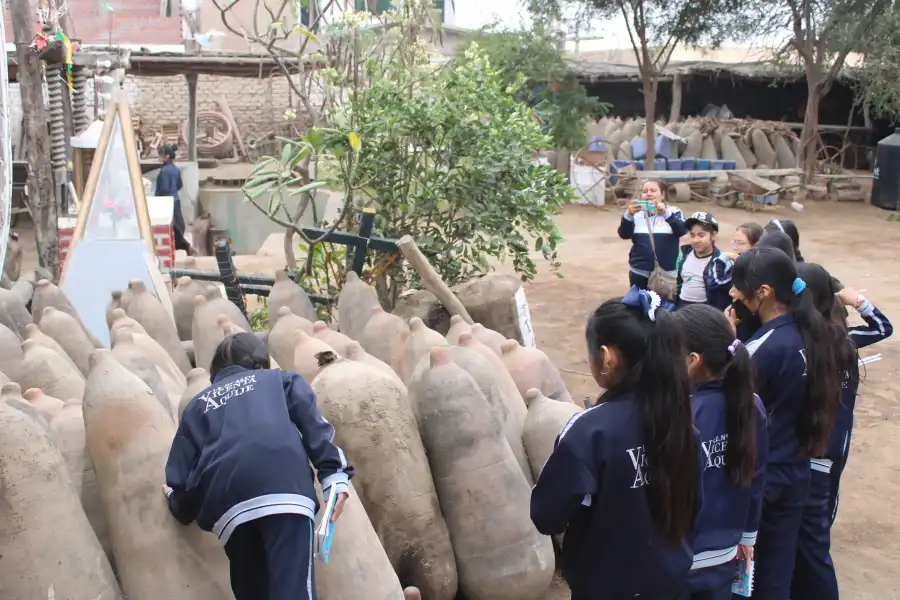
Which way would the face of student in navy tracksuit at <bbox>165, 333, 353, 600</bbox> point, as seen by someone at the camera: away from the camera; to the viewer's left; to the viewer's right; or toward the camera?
away from the camera

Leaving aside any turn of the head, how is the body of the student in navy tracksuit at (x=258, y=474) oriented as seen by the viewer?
away from the camera

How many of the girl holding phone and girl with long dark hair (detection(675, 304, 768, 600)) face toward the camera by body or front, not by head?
1

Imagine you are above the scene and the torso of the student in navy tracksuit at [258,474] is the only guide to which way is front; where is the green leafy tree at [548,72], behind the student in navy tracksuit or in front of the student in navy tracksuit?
in front

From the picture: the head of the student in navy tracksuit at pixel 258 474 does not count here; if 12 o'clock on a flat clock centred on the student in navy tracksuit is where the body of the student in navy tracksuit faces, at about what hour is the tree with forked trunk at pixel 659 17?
The tree with forked trunk is roughly at 1 o'clock from the student in navy tracksuit.

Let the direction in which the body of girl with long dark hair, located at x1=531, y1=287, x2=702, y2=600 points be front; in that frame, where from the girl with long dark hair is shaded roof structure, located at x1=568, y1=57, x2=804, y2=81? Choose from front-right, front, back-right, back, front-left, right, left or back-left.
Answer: front-right

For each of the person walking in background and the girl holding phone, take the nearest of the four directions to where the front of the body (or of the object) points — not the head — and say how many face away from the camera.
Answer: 0

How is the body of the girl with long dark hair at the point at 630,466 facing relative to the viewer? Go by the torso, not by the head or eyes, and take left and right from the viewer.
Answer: facing away from the viewer and to the left of the viewer

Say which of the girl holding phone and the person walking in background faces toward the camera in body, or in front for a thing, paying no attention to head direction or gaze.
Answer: the girl holding phone

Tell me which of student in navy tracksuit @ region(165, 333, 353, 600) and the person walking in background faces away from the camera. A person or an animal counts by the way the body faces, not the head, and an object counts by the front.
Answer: the student in navy tracksuit

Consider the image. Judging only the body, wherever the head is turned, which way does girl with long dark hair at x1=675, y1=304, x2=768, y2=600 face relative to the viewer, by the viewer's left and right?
facing away from the viewer and to the left of the viewer

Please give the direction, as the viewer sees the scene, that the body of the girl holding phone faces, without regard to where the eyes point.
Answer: toward the camera

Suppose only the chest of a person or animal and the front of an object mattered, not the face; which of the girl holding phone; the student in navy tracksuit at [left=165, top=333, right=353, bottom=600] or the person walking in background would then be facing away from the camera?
the student in navy tracksuit

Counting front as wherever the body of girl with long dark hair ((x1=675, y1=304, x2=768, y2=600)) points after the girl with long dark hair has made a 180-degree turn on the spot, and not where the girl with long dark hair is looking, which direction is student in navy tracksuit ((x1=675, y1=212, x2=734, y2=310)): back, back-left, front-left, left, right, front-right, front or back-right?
back-left
